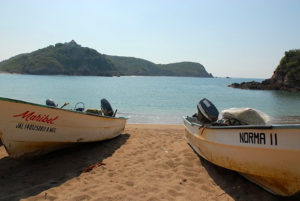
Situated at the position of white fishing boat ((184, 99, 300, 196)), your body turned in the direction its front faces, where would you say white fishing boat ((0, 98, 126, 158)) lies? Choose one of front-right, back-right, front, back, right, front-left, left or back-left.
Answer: back-right

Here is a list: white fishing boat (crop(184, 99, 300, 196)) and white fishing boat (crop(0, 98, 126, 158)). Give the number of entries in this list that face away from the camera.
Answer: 0

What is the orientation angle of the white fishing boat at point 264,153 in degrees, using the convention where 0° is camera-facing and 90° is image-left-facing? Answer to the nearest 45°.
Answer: approximately 315°

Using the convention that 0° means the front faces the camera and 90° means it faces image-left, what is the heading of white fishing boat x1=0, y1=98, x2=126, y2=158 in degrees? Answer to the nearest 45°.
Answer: approximately 45°
